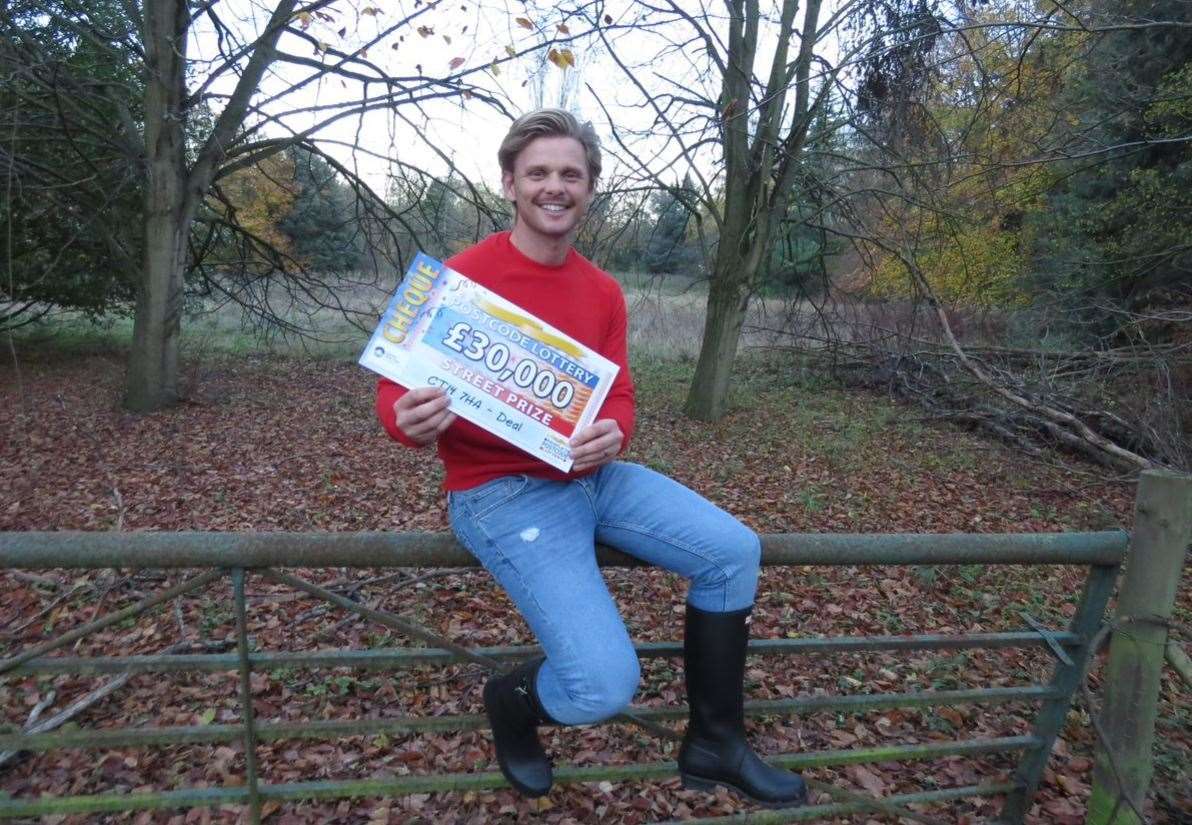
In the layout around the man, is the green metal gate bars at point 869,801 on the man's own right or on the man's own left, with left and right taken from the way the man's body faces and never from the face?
on the man's own left

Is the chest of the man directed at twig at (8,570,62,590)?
no

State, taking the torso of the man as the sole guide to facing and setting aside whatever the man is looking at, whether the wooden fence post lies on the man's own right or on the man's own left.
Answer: on the man's own left

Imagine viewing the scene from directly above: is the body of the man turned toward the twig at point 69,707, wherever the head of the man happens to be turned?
no

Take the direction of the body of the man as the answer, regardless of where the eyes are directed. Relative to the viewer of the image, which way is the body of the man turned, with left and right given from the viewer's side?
facing the viewer and to the right of the viewer

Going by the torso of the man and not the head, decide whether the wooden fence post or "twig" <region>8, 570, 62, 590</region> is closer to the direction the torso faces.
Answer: the wooden fence post

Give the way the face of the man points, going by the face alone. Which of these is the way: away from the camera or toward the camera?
toward the camera
